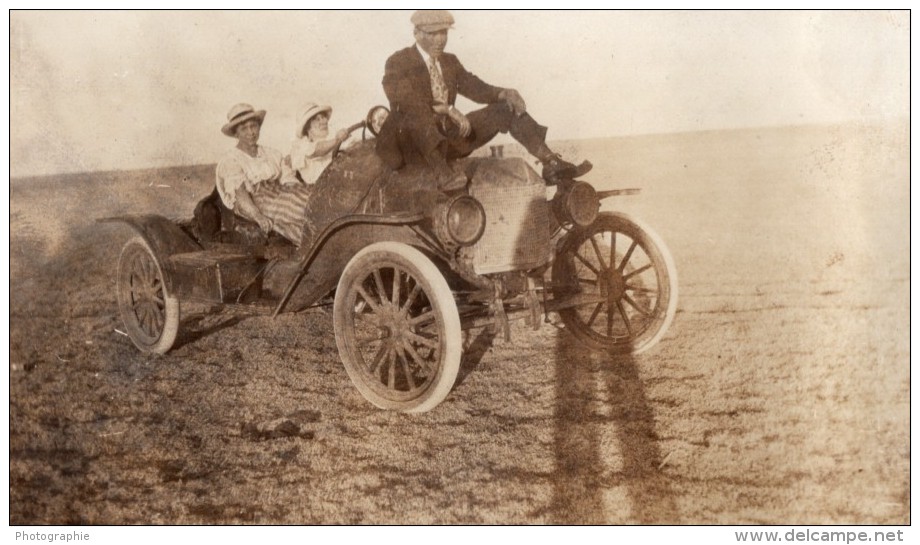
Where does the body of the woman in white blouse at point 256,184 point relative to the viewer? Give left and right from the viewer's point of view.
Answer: facing the viewer and to the right of the viewer

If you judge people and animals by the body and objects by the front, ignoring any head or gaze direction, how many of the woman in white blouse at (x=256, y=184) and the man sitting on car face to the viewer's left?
0

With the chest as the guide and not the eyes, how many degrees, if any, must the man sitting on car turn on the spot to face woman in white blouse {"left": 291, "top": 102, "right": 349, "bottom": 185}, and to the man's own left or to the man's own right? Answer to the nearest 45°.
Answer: approximately 180°

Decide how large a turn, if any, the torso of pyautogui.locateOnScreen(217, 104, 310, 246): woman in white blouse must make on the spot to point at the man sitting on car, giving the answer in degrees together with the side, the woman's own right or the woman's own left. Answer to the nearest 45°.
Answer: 0° — they already face them

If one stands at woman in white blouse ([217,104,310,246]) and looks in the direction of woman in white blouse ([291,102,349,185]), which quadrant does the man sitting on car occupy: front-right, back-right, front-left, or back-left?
front-right
